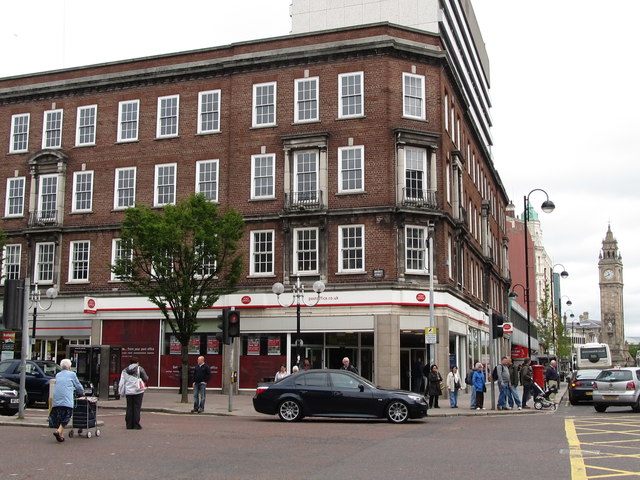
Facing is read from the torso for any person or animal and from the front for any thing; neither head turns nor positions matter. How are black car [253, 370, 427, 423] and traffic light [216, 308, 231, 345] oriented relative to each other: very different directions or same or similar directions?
very different directions

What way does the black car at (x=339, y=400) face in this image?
to the viewer's right
